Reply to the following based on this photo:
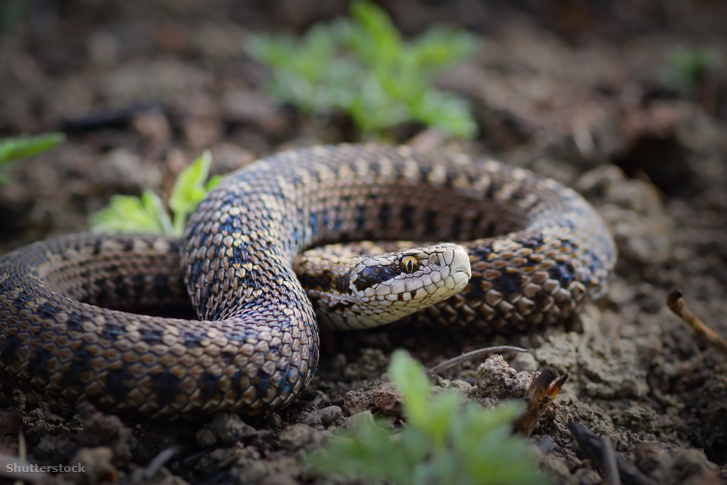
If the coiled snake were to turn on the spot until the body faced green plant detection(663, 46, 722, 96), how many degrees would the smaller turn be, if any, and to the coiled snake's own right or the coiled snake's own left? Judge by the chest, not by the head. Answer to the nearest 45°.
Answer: approximately 45° to the coiled snake's own left

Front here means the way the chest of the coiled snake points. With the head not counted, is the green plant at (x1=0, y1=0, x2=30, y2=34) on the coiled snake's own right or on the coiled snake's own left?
on the coiled snake's own left

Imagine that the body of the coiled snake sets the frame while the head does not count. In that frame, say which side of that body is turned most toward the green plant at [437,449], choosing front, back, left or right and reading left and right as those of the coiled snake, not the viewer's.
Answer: right

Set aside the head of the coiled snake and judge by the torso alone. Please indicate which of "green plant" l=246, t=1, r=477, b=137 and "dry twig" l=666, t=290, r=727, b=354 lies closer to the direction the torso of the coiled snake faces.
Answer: the dry twig

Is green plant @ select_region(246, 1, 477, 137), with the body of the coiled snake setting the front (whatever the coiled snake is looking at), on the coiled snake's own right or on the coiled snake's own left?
on the coiled snake's own left

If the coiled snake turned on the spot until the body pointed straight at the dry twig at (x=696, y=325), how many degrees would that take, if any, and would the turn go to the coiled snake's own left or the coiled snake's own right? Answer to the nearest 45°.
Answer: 0° — it already faces it

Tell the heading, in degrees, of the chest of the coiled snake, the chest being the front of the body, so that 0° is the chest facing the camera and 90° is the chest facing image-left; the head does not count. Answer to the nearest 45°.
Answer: approximately 270°
